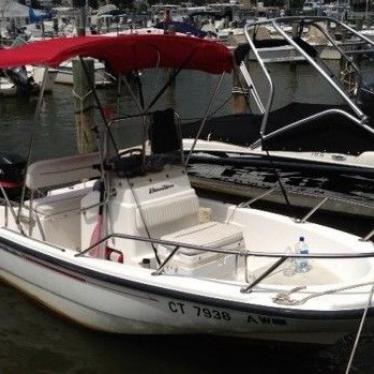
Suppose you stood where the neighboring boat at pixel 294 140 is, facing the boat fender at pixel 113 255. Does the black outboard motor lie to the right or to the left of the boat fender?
right

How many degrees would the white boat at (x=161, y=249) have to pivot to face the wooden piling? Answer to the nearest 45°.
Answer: approximately 135° to its left

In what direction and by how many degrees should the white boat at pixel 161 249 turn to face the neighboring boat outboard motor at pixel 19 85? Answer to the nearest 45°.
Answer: approximately 135° to its left

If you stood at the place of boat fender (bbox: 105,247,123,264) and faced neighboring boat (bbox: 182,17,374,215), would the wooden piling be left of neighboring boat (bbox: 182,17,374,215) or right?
left

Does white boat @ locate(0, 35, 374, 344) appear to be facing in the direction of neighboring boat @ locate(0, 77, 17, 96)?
no

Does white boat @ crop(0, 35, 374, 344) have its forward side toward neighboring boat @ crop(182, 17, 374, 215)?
no
